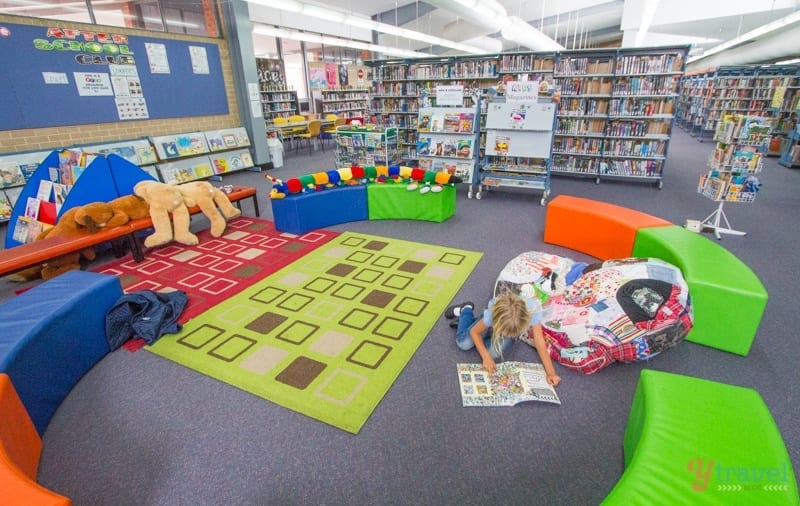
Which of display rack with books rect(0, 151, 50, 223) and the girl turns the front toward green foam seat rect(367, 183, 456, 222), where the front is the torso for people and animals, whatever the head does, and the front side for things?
the display rack with books

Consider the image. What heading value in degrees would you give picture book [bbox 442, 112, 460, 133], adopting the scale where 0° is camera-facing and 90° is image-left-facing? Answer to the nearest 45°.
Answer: approximately 0°

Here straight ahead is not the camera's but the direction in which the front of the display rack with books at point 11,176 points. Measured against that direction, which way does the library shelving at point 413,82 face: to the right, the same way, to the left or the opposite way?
to the right

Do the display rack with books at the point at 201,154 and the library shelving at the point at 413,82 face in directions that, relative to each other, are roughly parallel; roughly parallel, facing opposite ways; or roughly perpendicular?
roughly perpendicular

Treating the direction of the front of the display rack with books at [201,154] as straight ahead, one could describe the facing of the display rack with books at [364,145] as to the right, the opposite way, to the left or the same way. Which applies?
to the right

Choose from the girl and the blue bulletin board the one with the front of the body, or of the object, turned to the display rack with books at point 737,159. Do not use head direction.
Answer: the blue bulletin board

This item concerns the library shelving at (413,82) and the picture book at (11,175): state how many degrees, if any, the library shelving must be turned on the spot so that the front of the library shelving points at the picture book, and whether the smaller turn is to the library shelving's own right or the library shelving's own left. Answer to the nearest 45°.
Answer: approximately 45° to the library shelving's own right

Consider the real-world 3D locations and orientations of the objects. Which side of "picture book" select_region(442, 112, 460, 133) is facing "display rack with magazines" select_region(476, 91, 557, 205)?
left

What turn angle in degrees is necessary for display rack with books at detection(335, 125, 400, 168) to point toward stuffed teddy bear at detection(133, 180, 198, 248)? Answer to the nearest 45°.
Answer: approximately 45° to its right

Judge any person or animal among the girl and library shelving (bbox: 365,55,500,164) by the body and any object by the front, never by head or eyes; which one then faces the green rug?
the library shelving

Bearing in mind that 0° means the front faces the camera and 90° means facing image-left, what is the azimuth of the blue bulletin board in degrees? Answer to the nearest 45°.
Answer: approximately 315°

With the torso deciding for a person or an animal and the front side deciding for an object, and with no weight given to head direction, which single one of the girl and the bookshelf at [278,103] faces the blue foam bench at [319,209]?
the bookshelf

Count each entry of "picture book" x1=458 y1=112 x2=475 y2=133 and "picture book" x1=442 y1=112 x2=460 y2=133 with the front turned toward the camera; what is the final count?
2
